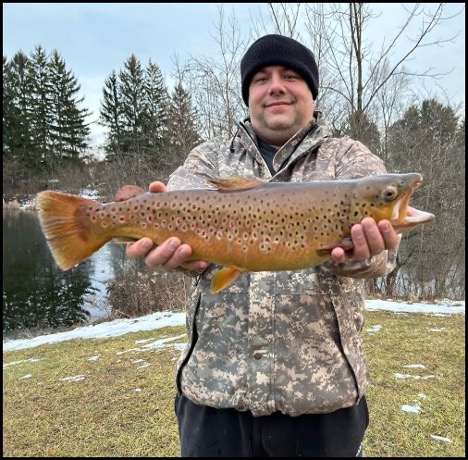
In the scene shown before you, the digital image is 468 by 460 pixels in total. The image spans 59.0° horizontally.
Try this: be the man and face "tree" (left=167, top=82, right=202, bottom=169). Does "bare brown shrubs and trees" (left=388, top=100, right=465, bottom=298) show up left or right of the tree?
right

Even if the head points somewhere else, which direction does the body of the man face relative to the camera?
toward the camera

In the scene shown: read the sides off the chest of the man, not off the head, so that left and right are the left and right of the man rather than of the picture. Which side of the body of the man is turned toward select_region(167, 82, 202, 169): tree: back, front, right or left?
back

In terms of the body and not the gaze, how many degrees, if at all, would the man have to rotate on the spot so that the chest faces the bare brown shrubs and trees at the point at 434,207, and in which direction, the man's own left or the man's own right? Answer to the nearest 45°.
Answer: approximately 135° to the man's own left
